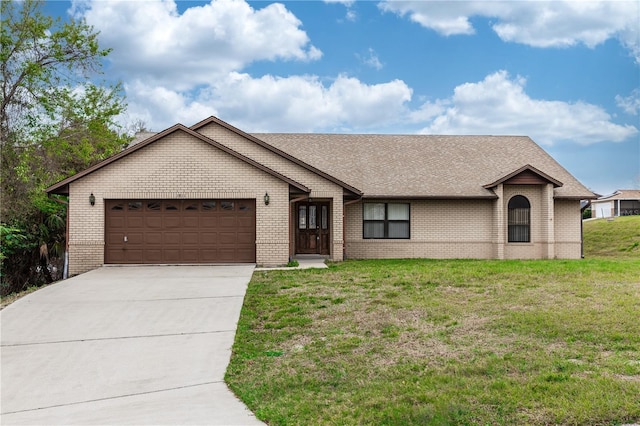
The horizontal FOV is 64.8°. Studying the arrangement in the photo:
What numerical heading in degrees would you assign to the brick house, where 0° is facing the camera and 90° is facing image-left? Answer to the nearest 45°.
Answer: approximately 0°

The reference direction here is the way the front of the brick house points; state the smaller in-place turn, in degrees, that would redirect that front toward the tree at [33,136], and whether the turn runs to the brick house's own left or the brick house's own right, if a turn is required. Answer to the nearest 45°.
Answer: approximately 90° to the brick house's own right
